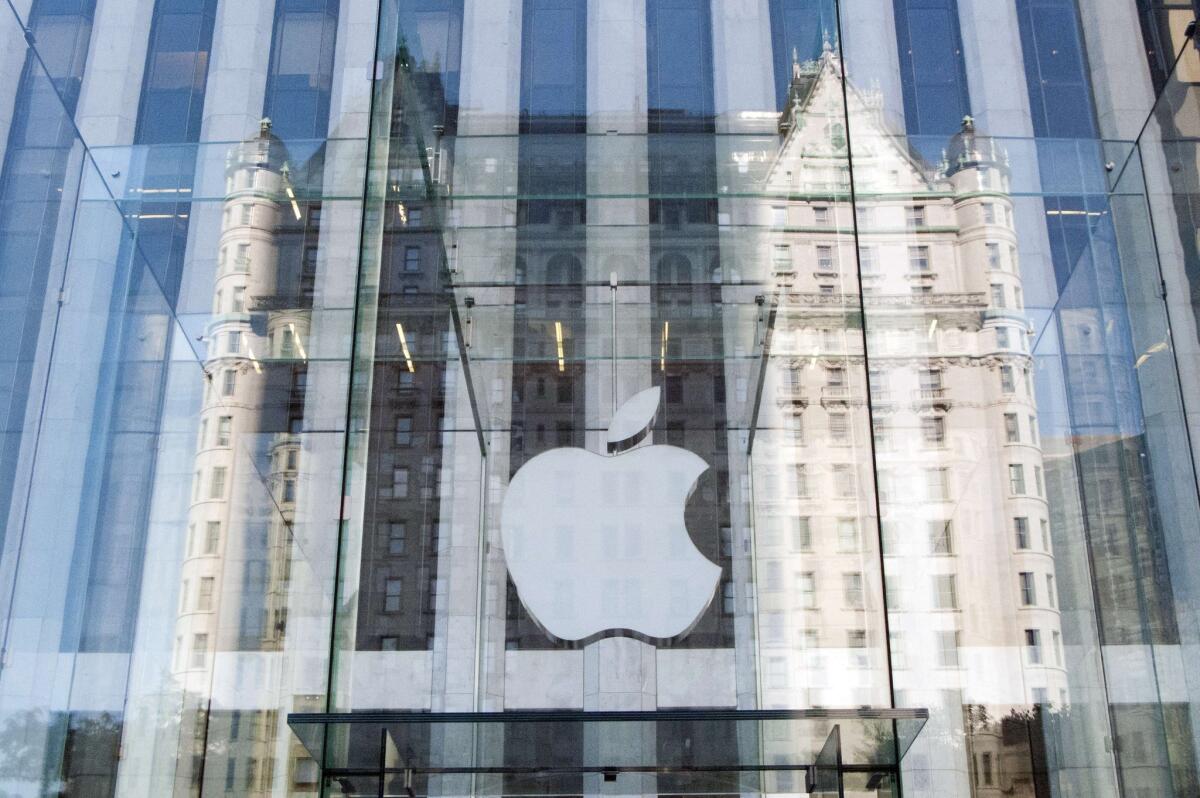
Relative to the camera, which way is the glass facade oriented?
toward the camera
